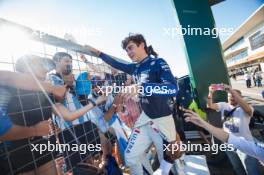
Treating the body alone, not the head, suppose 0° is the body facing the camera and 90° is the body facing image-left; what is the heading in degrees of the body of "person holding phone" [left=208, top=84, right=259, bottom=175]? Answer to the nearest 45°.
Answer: approximately 45°
